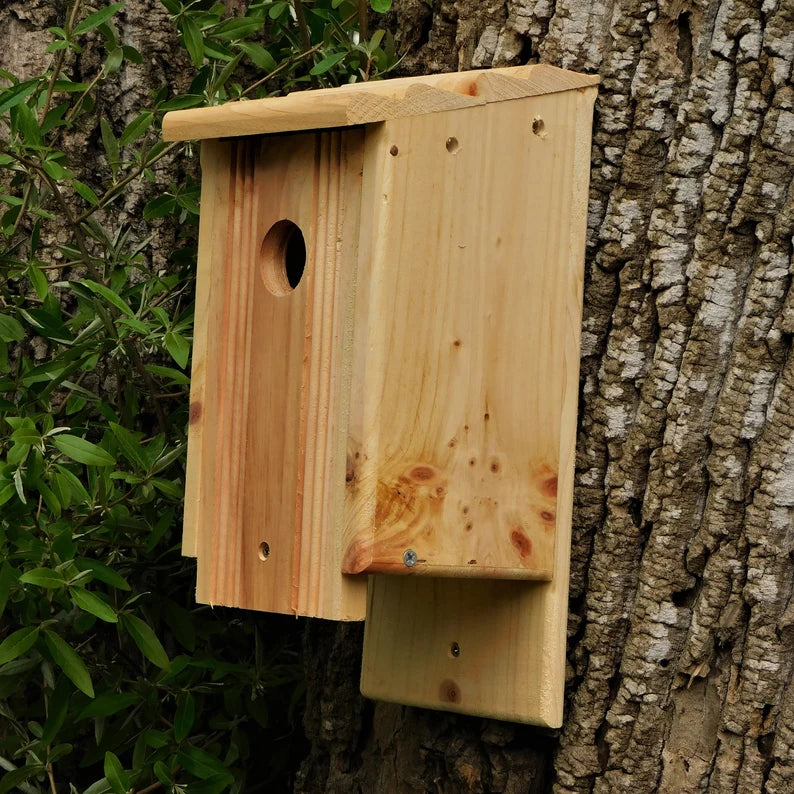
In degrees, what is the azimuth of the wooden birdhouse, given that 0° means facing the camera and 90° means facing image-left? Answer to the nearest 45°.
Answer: approximately 45°
